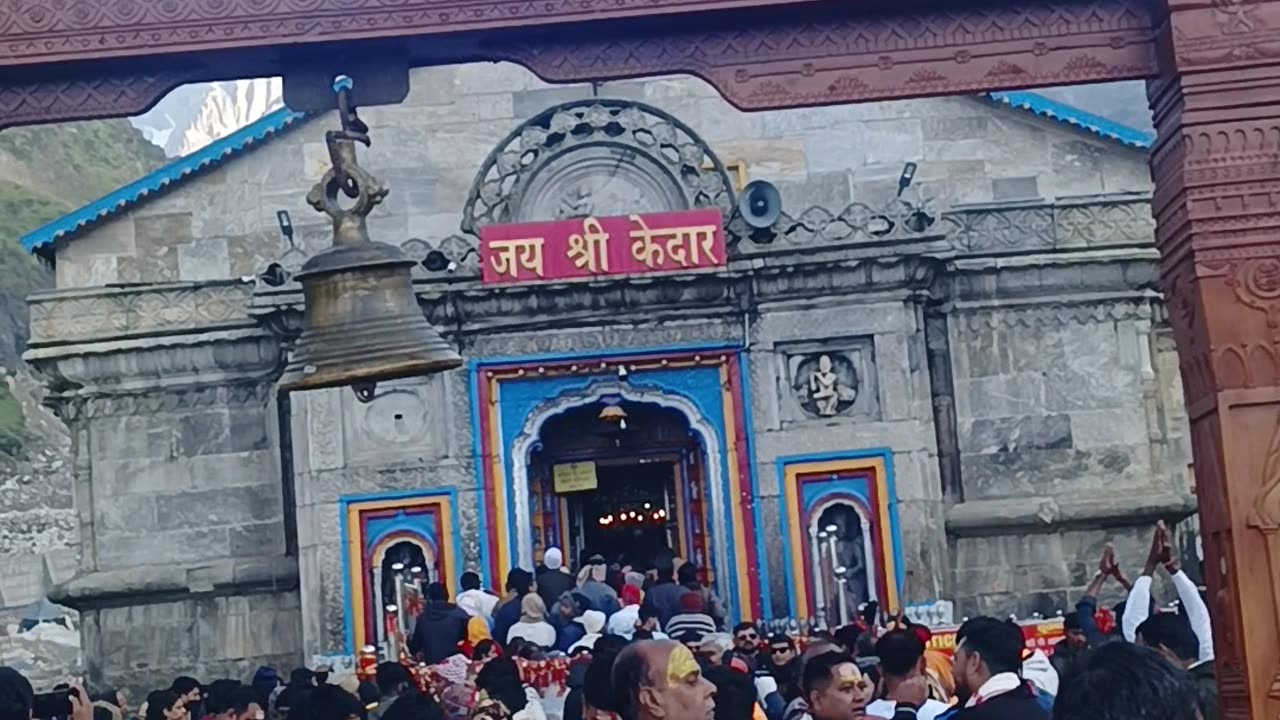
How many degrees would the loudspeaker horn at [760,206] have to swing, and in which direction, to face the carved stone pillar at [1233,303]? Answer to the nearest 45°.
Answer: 0° — it already faces it

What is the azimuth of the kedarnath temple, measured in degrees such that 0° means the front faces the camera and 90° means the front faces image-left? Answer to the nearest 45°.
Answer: approximately 0°

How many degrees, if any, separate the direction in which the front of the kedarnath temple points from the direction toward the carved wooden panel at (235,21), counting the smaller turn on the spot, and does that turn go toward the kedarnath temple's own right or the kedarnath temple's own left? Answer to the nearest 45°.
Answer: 0° — it already faces it

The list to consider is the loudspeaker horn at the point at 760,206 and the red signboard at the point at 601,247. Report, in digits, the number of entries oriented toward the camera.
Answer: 2

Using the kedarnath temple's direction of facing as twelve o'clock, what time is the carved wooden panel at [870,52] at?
The carved wooden panel is roughly at 12 o'clock from the kedarnath temple.

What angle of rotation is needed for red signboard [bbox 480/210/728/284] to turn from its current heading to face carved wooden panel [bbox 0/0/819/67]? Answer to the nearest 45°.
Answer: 0° — it already faces it

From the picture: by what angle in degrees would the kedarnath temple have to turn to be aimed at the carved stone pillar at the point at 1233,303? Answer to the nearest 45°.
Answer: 0° — it already faces it

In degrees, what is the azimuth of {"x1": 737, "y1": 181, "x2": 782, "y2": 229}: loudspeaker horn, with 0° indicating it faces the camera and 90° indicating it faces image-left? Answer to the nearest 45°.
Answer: approximately 0°
